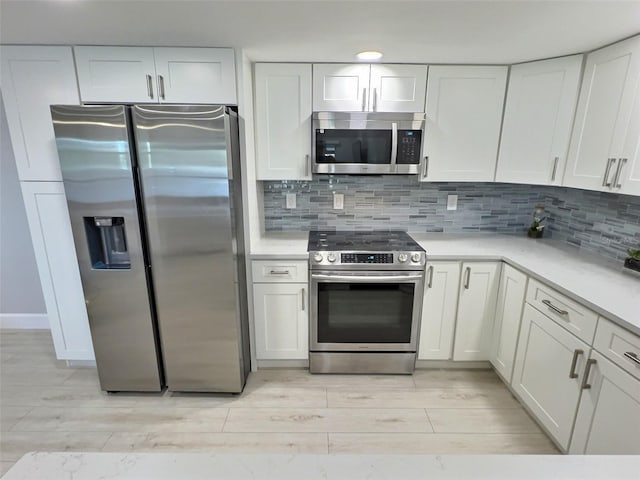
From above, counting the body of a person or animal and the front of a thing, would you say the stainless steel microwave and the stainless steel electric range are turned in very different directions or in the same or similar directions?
same or similar directions

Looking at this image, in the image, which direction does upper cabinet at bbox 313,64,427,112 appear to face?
toward the camera

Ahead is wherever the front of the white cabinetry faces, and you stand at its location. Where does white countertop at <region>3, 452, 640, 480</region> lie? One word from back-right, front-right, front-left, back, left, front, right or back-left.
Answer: front

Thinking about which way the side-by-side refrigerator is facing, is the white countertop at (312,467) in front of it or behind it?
in front

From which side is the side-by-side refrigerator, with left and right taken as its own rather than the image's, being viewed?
front

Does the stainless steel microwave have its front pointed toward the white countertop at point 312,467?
yes

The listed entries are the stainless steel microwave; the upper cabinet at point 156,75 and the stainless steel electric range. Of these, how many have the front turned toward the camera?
3

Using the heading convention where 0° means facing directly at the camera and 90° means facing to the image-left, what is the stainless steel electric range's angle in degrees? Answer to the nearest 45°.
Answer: approximately 0°

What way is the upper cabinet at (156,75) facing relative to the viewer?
toward the camera

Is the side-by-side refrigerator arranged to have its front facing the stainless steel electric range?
no
